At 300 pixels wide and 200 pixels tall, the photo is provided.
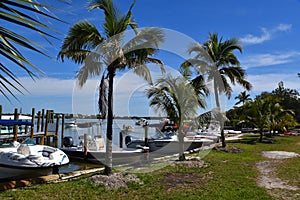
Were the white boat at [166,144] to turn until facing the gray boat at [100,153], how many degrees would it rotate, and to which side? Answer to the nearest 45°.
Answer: approximately 135° to its right

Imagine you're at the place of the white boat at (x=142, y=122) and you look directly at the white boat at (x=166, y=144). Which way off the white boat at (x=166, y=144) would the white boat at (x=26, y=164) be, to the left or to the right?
right

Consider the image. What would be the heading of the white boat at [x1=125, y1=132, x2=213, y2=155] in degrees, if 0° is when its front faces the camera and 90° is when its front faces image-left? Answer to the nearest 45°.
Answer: approximately 270°

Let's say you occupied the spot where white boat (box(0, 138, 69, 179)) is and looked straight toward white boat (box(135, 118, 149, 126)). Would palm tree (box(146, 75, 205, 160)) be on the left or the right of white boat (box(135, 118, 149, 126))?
right
